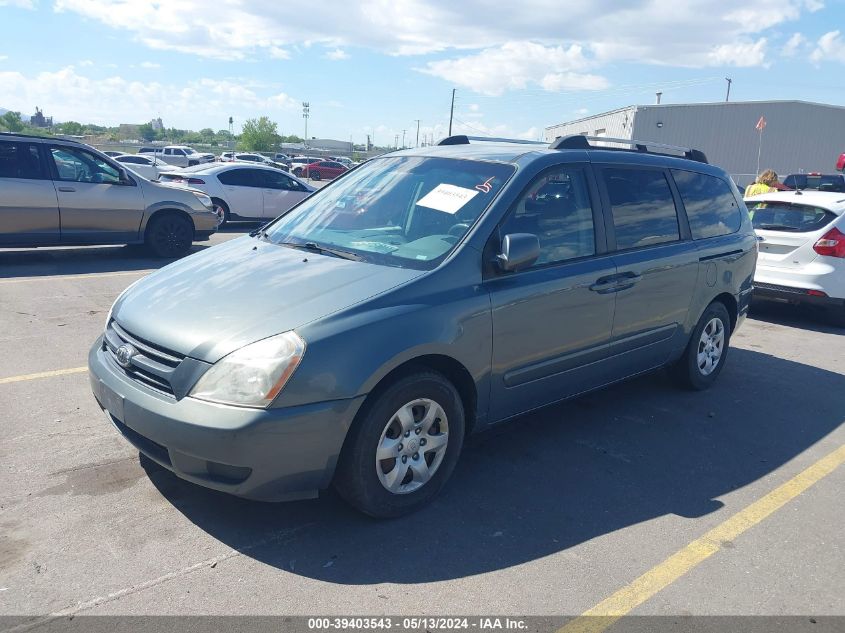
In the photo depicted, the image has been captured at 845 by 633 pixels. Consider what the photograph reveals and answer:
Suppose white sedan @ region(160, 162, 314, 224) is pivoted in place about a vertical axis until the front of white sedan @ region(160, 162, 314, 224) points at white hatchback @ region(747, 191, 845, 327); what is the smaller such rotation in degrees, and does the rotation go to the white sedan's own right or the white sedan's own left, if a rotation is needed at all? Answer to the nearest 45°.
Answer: approximately 90° to the white sedan's own right

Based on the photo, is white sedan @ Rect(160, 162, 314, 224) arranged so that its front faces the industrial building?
yes

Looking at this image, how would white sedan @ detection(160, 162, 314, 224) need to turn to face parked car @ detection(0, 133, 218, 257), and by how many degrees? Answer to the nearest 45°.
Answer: approximately 135° to its right

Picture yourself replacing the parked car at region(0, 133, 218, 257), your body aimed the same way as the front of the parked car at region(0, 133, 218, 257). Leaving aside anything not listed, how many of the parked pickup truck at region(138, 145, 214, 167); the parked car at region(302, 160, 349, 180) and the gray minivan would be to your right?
1

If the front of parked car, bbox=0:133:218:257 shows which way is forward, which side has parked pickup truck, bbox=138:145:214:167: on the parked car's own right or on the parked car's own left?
on the parked car's own left

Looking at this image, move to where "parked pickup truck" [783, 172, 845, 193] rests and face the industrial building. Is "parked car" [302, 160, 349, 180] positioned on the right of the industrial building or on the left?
left

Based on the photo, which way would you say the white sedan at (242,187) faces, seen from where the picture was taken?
facing away from the viewer and to the right of the viewer

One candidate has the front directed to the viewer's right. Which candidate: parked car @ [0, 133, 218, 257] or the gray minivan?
the parked car

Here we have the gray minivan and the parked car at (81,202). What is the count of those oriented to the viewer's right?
1

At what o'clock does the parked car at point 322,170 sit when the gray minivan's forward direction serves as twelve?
The parked car is roughly at 4 o'clock from the gray minivan.

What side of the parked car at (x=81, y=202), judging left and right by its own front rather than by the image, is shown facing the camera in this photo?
right
